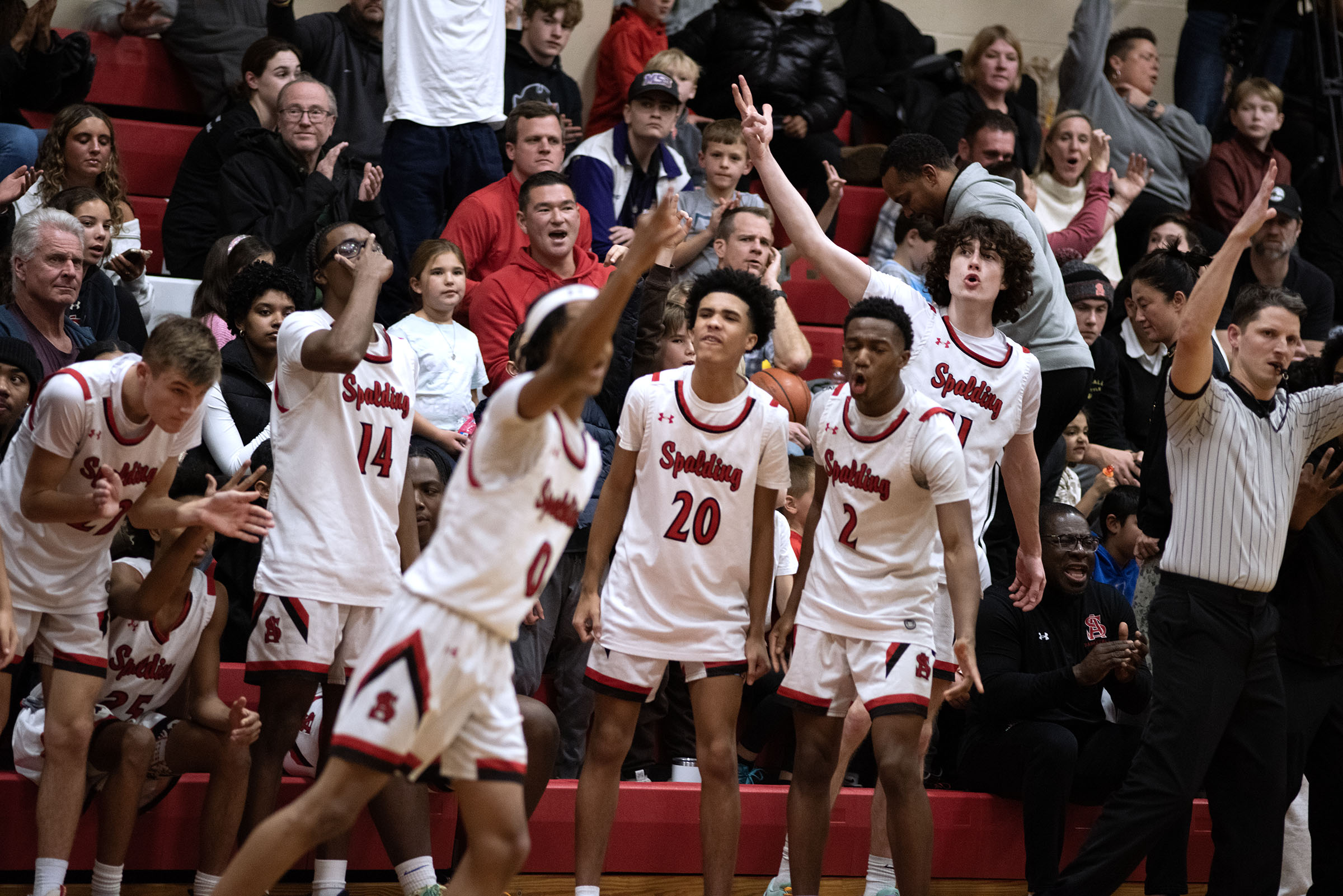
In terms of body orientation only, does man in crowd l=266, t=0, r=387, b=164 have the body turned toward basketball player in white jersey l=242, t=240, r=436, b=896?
yes

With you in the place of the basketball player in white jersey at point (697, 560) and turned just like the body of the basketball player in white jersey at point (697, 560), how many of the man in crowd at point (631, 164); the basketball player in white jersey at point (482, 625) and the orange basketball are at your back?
2

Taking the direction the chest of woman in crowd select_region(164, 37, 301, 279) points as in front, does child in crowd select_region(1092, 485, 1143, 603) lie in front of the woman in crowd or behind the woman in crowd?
in front

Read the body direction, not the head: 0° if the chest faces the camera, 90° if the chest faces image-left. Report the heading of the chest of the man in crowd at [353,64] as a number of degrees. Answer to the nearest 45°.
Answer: approximately 0°

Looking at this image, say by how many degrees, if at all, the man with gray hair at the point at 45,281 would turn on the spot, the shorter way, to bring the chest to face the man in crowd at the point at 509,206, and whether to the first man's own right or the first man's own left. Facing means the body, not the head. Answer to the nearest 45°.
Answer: approximately 90° to the first man's own left

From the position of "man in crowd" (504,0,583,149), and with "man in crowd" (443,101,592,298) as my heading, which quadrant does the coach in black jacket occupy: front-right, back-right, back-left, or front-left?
front-left

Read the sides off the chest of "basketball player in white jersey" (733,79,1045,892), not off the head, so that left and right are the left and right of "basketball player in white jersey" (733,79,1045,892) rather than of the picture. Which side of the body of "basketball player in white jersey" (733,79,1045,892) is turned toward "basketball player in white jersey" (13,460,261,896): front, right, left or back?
right

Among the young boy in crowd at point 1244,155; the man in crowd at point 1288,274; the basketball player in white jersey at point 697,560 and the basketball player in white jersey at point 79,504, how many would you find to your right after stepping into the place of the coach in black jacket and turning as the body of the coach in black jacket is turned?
2

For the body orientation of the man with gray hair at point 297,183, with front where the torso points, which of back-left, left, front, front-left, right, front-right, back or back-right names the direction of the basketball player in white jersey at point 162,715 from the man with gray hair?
front-right

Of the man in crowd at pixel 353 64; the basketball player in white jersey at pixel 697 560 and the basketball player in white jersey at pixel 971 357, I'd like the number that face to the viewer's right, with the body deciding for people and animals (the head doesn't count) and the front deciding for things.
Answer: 0

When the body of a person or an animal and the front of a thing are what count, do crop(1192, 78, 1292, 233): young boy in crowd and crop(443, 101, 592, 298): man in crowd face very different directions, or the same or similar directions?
same or similar directions

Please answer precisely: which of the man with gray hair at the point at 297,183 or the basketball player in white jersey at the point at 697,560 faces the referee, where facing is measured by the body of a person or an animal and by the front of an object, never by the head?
the man with gray hair

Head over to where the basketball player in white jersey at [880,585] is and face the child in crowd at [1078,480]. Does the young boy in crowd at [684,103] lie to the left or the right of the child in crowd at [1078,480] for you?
left

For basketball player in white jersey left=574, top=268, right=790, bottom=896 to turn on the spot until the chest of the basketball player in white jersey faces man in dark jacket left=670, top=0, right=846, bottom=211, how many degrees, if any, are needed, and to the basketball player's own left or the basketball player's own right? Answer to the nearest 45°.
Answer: approximately 180°

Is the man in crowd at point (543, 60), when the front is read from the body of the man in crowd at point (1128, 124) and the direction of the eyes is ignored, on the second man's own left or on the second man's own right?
on the second man's own right

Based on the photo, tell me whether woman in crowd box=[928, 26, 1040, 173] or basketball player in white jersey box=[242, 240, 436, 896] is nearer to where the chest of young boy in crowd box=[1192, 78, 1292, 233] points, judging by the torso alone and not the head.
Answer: the basketball player in white jersey
